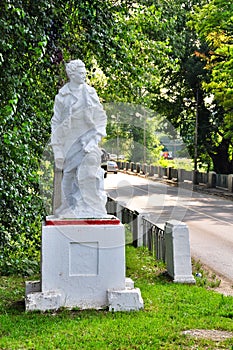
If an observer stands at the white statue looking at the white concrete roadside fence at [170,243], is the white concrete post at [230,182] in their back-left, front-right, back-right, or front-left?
front-left

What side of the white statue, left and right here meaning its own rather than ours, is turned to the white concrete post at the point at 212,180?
back

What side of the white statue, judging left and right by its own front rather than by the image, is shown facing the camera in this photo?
front

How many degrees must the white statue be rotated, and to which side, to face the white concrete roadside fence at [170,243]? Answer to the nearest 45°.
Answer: approximately 135° to its left

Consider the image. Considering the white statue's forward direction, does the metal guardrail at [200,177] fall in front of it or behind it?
behind

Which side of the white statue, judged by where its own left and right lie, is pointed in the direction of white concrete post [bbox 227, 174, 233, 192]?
back

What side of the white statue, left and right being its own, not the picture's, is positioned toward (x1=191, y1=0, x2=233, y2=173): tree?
back
